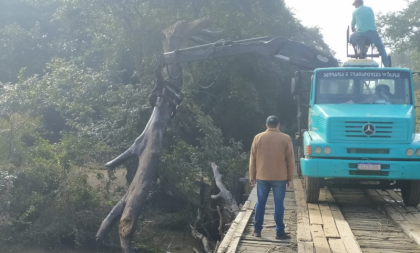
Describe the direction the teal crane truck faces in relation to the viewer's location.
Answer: facing the viewer

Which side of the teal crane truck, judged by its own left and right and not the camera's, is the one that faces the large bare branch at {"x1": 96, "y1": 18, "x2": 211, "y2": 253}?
right

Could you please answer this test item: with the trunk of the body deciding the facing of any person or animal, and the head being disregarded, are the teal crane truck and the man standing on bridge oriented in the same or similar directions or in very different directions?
very different directions

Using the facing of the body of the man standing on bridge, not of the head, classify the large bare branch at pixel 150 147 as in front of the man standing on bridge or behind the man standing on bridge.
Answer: in front

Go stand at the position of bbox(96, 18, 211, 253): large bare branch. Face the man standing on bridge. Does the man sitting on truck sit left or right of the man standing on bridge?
left

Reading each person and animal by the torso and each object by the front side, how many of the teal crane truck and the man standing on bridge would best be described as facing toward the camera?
1

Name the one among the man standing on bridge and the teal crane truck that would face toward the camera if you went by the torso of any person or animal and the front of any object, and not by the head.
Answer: the teal crane truck

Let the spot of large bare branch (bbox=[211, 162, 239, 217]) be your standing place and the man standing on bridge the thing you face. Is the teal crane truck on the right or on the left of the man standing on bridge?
left

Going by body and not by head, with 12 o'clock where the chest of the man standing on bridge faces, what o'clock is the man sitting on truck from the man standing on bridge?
The man sitting on truck is roughly at 1 o'clock from the man standing on bridge.

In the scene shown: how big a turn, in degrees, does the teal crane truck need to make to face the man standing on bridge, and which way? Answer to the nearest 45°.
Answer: approximately 45° to its right

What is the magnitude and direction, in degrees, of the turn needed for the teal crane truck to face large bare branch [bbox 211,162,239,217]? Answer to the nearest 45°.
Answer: approximately 45° to its right

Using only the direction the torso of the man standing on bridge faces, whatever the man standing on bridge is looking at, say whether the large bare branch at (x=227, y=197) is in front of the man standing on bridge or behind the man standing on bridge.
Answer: in front

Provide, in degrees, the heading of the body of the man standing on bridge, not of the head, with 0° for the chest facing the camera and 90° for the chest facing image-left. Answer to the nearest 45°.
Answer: approximately 180°
